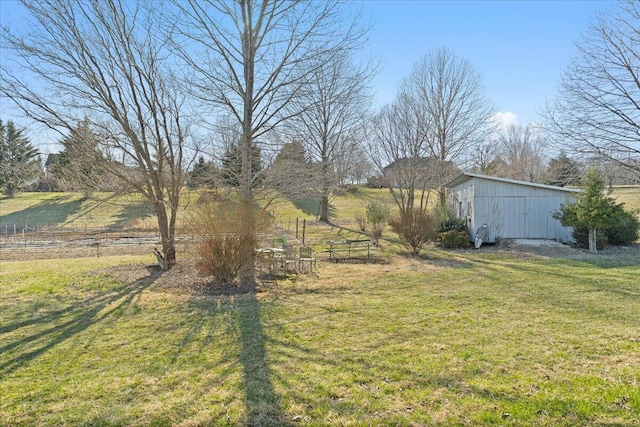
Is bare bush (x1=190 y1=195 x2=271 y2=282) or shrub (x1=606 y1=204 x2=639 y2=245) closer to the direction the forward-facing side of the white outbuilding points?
the bare bush

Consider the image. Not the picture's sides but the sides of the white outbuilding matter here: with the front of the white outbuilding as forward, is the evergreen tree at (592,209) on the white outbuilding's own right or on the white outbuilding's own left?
on the white outbuilding's own left

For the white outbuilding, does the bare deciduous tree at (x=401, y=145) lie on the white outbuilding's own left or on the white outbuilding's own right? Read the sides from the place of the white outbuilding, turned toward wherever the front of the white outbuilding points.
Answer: on the white outbuilding's own right

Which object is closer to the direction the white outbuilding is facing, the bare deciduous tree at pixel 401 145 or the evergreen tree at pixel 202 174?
the evergreen tree

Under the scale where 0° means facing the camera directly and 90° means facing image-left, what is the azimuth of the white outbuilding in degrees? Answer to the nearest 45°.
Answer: approximately 0°

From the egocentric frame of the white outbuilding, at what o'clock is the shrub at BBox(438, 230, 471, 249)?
The shrub is roughly at 2 o'clock from the white outbuilding.

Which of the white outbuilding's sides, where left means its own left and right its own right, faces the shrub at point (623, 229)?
left
